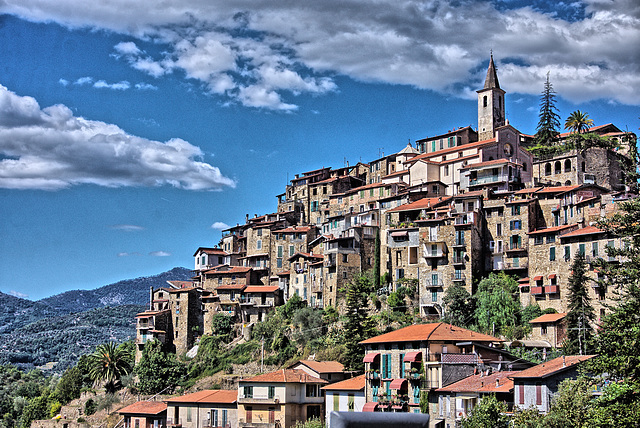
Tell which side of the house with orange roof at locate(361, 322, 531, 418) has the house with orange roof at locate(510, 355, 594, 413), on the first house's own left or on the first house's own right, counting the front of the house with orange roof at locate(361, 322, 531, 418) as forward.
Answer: on the first house's own left

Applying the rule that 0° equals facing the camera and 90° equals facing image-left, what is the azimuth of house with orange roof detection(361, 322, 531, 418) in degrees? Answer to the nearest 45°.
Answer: approximately 45°
